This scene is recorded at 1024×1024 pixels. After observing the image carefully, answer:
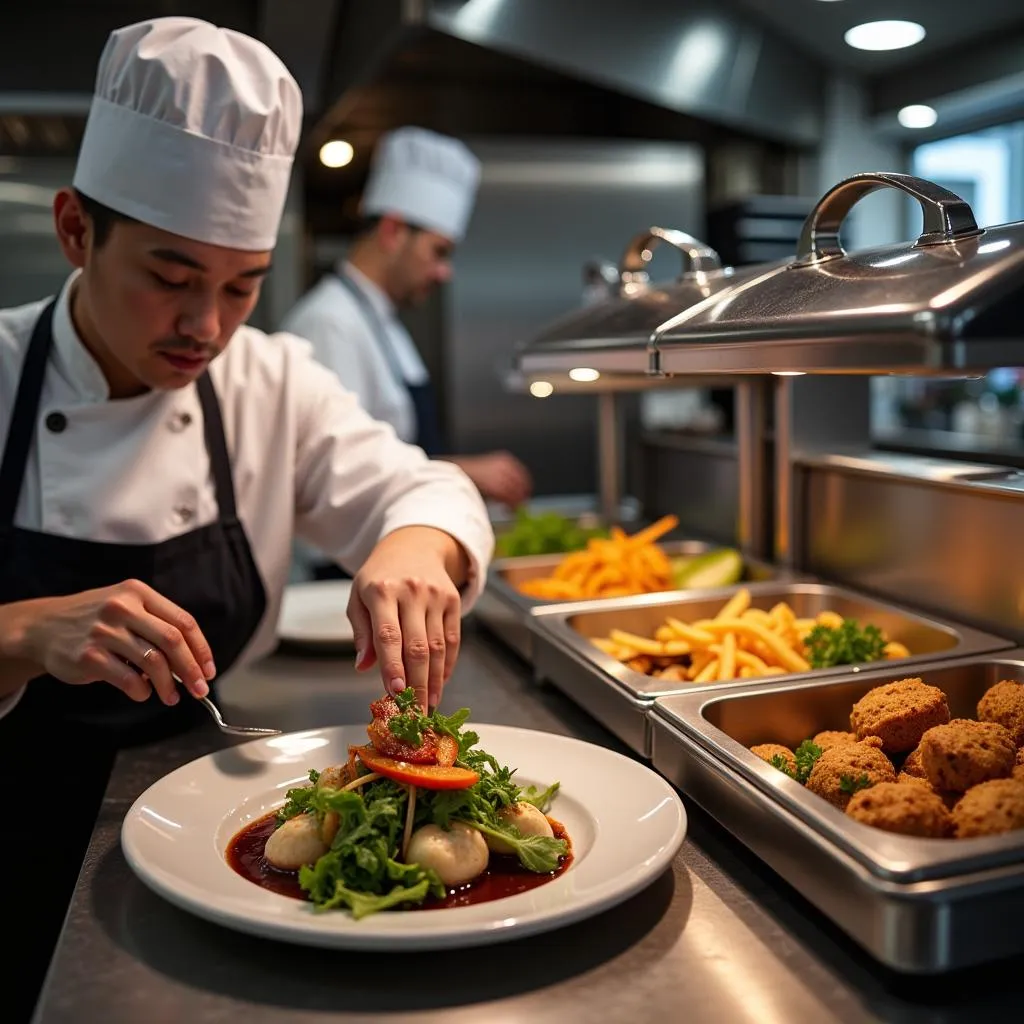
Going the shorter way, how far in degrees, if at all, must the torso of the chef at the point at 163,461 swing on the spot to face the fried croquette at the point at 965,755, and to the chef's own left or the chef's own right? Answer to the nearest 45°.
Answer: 0° — they already face it

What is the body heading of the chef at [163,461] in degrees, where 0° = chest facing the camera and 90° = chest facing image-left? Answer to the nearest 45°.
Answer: approximately 315°

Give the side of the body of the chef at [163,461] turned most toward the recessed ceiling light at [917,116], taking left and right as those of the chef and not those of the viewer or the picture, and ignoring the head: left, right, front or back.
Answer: left

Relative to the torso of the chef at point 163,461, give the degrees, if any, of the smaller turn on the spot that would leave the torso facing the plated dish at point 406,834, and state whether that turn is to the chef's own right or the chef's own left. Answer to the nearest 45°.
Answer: approximately 45° to the chef's own right

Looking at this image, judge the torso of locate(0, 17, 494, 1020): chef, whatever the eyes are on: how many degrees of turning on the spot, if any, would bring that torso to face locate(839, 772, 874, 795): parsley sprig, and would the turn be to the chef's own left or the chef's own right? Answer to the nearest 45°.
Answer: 0° — they already face it

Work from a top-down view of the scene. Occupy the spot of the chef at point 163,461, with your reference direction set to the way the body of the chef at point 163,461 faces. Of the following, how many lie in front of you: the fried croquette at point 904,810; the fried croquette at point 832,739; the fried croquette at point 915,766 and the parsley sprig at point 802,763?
4

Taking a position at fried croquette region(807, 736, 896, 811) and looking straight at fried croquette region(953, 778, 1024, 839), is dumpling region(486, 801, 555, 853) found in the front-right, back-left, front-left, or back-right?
back-right

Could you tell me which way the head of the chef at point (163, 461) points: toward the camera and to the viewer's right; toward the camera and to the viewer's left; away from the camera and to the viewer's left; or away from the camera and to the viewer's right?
toward the camera and to the viewer's right
